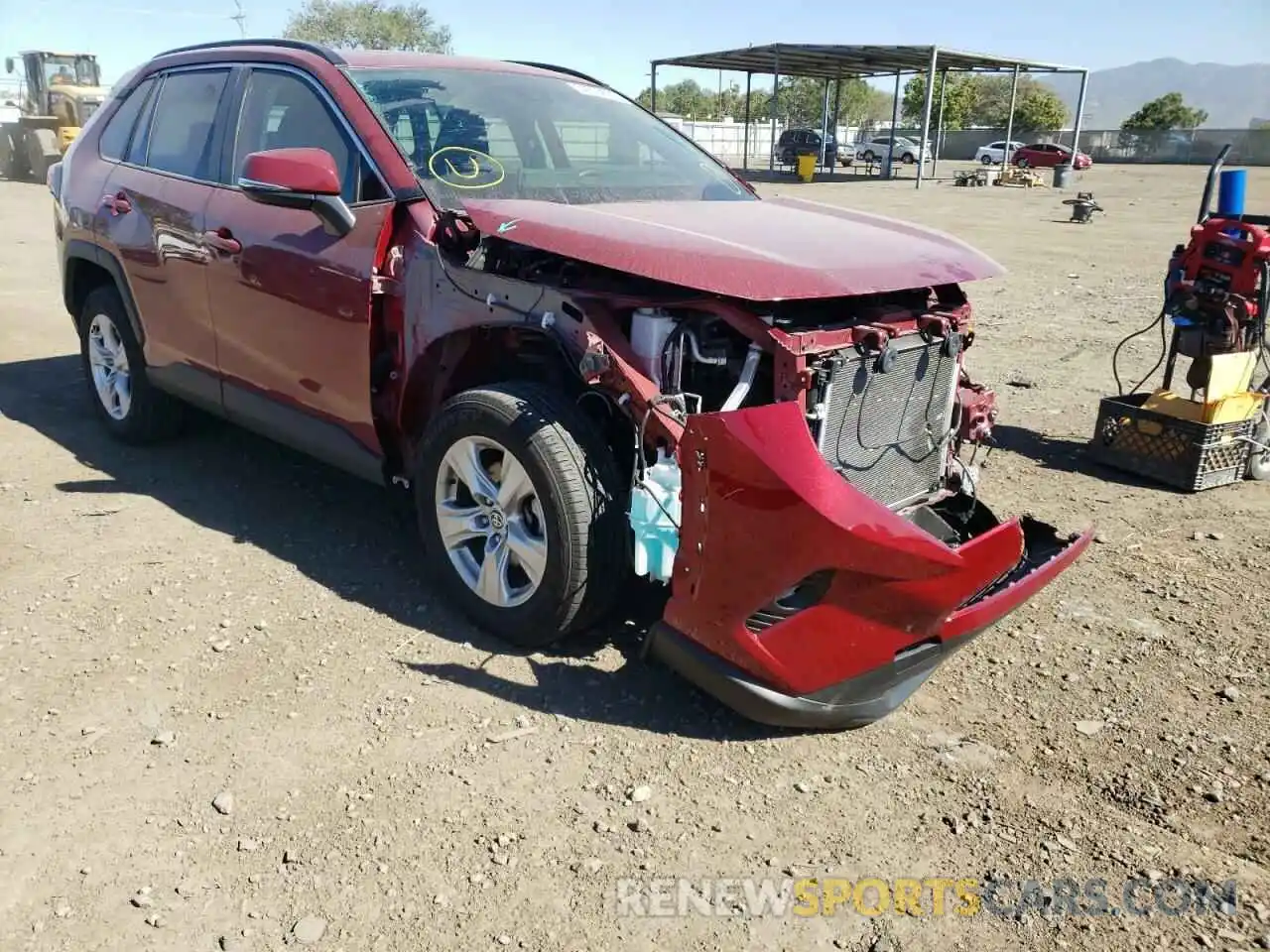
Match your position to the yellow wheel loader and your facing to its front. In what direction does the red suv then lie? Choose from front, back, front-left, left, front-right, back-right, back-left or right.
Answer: front-left

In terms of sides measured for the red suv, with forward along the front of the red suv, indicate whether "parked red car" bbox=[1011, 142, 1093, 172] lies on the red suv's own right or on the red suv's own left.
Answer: on the red suv's own left

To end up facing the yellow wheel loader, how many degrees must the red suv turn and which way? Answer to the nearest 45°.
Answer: approximately 180°

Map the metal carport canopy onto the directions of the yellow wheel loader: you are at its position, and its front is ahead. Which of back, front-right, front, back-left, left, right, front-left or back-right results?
back-left

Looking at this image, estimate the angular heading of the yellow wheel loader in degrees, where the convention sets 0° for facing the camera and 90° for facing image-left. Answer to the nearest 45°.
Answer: approximately 45°

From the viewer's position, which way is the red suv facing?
facing the viewer and to the right of the viewer

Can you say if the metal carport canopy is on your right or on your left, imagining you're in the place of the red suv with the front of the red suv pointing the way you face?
on your left

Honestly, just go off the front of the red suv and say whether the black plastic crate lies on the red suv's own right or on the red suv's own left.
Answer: on the red suv's own left

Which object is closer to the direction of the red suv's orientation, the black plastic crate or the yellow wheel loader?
the black plastic crate

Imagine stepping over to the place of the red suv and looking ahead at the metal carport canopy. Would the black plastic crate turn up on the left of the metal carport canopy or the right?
right

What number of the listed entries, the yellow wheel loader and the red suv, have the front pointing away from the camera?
0
